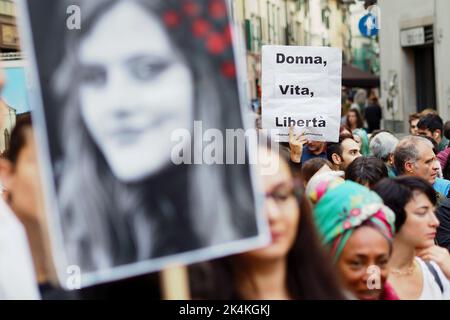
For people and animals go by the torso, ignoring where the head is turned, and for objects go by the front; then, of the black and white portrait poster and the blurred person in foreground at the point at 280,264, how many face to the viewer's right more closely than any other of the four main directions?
0

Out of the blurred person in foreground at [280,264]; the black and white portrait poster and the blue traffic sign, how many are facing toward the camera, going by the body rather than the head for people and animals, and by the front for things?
3

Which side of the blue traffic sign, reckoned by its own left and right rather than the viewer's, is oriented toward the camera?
front

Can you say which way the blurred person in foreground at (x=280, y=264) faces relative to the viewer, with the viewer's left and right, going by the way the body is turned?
facing the viewer

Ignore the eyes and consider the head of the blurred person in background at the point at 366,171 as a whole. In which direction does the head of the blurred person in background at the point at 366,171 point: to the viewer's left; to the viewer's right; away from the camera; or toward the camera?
away from the camera

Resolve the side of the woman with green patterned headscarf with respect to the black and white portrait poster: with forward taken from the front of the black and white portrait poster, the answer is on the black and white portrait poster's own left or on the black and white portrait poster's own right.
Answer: on the black and white portrait poster's own left

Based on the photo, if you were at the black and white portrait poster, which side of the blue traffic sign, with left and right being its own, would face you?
front
